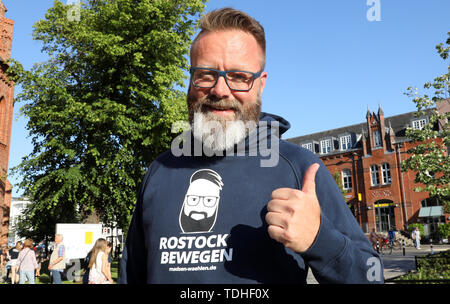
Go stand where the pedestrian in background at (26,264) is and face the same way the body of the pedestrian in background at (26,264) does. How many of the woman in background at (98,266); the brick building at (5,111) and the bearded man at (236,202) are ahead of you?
1
